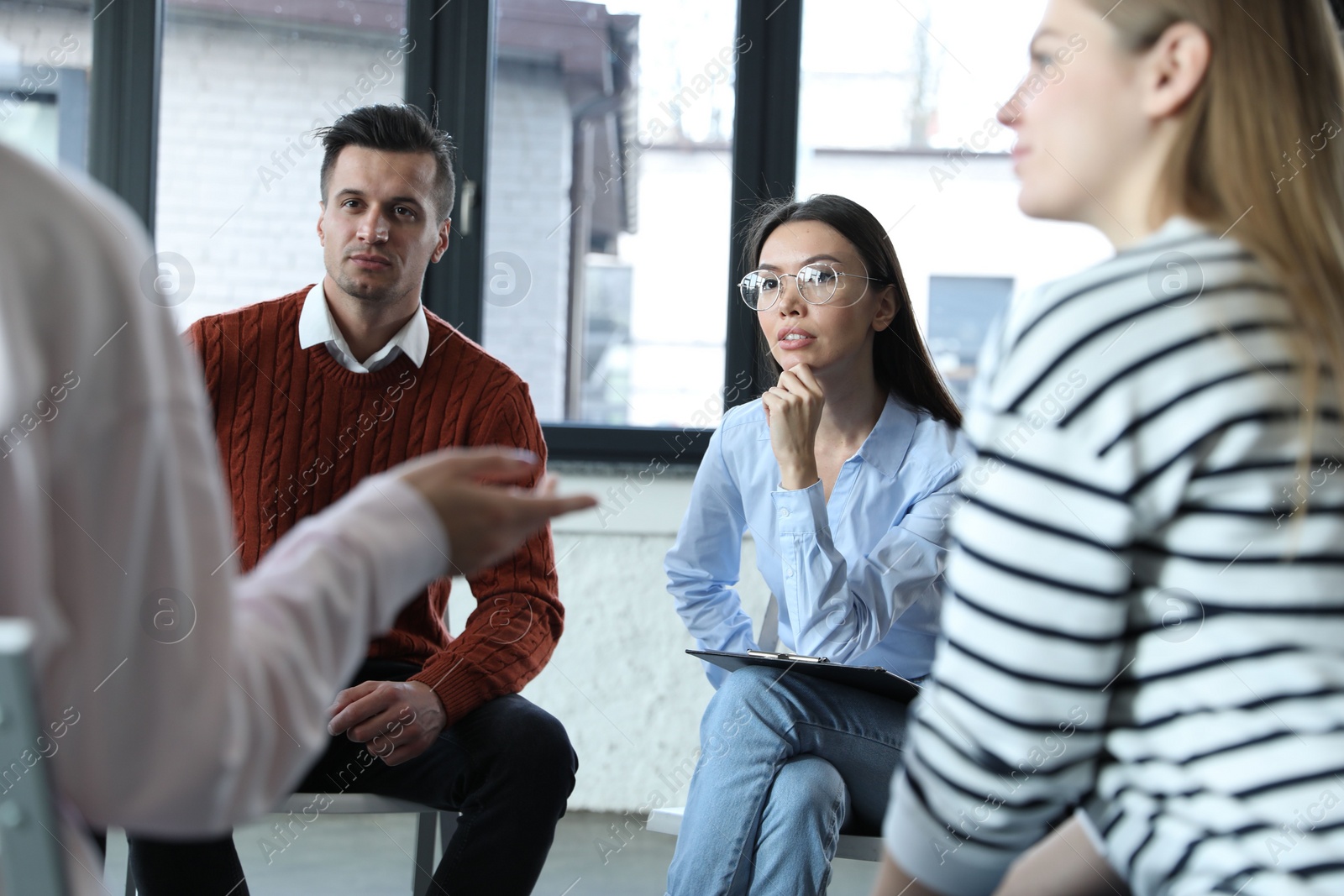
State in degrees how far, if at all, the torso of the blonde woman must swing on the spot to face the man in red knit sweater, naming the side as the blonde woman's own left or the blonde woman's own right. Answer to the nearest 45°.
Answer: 0° — they already face them

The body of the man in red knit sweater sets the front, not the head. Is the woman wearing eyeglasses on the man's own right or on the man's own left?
on the man's own left

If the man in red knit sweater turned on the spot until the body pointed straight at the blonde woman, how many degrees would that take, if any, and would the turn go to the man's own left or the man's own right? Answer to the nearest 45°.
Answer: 0° — they already face them

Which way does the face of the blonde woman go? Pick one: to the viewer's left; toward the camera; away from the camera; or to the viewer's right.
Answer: to the viewer's left

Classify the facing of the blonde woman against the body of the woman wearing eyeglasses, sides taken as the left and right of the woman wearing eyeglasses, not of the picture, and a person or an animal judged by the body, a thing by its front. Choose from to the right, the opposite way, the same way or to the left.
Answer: to the right

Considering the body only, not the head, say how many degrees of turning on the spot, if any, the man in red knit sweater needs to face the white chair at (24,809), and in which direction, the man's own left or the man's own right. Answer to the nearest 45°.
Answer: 0° — they already face it

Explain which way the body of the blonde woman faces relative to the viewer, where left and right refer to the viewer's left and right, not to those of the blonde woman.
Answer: facing away from the viewer and to the left of the viewer

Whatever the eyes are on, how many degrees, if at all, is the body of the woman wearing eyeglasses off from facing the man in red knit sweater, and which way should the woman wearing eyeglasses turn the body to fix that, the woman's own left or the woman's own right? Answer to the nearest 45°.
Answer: approximately 45° to the woman's own right

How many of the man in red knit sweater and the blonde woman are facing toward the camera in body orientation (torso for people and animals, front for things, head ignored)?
1

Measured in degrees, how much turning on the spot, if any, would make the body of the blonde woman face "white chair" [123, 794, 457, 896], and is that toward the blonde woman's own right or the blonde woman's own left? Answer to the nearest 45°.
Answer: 0° — they already face it
